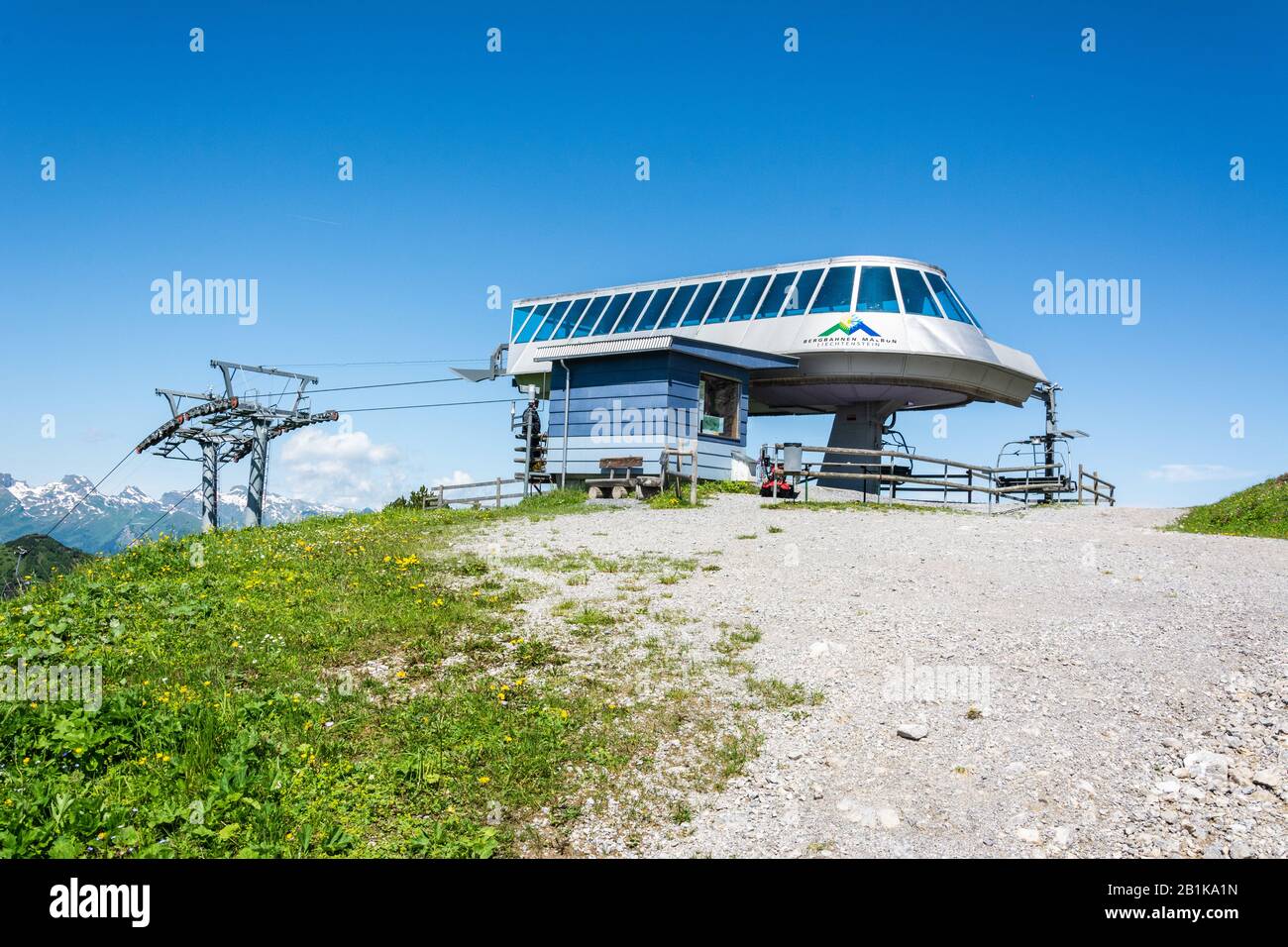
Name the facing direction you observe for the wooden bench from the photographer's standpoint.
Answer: facing the viewer

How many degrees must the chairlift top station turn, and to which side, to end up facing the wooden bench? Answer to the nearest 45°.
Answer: approximately 90° to its right

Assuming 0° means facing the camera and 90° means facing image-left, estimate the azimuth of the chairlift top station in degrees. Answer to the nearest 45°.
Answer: approximately 315°

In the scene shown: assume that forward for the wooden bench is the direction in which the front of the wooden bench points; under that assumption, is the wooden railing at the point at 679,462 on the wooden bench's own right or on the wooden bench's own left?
on the wooden bench's own left

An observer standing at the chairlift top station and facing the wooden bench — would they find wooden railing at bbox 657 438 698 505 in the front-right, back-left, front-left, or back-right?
front-left

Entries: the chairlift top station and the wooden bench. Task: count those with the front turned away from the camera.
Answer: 0

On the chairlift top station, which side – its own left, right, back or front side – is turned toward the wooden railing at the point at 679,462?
right
